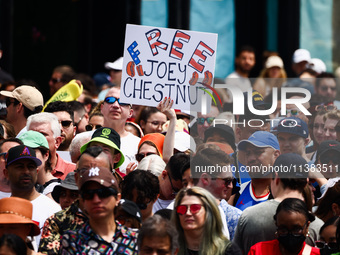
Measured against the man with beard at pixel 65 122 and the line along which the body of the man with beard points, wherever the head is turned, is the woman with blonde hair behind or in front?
in front

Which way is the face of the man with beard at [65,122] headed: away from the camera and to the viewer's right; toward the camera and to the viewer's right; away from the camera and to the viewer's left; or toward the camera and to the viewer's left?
toward the camera and to the viewer's right

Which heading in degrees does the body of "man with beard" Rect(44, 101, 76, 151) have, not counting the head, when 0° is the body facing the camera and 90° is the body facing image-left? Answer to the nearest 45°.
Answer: approximately 0°

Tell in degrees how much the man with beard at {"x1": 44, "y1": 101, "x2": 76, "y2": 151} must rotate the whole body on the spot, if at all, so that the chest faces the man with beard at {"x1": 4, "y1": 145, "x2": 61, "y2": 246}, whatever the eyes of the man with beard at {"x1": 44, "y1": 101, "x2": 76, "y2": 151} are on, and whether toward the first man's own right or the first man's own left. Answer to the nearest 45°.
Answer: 0° — they already face them

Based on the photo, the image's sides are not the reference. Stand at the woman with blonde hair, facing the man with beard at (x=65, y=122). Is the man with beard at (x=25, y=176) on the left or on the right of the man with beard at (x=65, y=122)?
left
